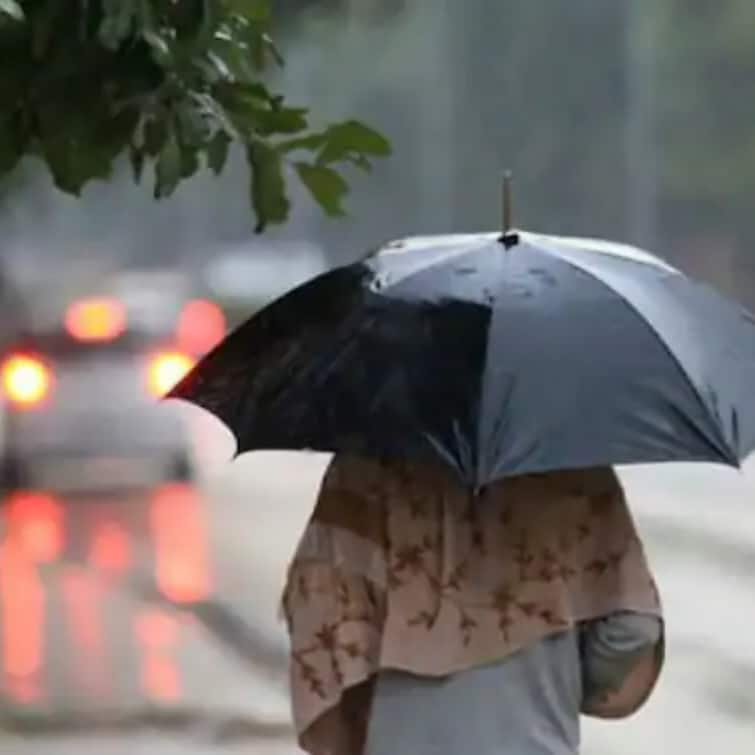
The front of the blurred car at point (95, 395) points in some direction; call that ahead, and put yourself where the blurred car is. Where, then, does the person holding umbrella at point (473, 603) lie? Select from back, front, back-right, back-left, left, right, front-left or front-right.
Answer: back

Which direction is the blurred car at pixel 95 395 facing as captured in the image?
away from the camera

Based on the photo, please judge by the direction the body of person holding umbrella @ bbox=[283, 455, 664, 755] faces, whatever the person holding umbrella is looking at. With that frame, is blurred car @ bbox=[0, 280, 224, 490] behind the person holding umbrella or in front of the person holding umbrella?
in front

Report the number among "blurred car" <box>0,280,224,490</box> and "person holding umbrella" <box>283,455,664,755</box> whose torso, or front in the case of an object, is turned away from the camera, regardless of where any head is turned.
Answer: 2

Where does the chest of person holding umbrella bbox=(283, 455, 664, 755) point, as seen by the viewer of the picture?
away from the camera

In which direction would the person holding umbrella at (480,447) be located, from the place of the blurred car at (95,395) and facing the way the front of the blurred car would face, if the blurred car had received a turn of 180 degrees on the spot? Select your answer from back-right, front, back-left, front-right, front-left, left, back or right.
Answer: front
